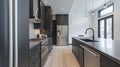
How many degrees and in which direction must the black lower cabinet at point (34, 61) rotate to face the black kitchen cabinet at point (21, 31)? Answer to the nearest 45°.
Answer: approximately 45° to its right

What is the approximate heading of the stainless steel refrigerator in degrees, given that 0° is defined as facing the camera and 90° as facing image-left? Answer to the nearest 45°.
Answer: approximately 0°

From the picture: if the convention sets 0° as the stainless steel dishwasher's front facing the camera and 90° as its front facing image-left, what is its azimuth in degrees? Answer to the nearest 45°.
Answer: approximately 45°

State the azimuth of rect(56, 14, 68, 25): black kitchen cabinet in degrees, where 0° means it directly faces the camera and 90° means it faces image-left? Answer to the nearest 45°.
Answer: approximately 0°

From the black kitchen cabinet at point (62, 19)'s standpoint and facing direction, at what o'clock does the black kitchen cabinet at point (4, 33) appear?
the black kitchen cabinet at point (4, 33) is roughly at 12 o'clock from the black kitchen cabinet at point (62, 19).

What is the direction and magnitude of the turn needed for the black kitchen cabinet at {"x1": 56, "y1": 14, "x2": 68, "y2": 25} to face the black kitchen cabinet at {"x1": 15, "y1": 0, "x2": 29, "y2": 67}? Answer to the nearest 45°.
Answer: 0° — it already faces it
